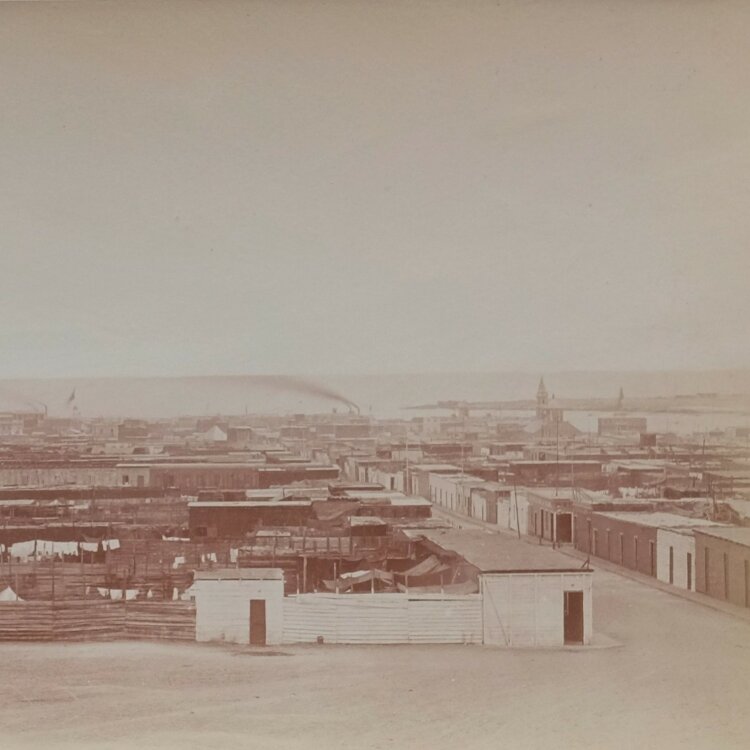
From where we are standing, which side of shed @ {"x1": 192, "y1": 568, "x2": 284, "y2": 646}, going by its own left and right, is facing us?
front

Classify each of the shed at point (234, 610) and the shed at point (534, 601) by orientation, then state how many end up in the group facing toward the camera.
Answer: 2

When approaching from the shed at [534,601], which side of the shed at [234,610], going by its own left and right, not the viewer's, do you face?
left

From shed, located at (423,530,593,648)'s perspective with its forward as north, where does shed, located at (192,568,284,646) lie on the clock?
shed, located at (192,568,284,646) is roughly at 3 o'clock from shed, located at (423,530,593,648).
